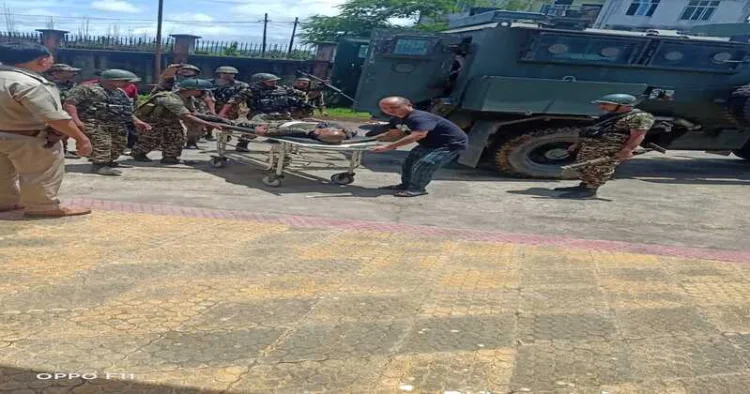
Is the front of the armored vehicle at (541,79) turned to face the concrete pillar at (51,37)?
no

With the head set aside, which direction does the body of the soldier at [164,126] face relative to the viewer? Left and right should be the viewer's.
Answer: facing to the right of the viewer

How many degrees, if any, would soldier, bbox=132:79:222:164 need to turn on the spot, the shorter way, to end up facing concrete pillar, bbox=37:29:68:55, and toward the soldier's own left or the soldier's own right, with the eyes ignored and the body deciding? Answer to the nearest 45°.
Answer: approximately 90° to the soldier's own left

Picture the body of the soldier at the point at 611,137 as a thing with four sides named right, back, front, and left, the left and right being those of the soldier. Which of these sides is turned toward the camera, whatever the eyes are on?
left

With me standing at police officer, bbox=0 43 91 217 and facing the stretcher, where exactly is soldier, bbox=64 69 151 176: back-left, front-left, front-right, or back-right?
front-left

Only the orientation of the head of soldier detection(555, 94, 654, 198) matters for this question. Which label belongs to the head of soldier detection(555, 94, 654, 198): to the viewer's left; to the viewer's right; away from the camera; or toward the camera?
to the viewer's left

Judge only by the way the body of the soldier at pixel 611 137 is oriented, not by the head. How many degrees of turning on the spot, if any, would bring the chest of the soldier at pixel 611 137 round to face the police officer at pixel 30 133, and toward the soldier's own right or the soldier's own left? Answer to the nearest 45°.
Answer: approximately 45° to the soldier's own left

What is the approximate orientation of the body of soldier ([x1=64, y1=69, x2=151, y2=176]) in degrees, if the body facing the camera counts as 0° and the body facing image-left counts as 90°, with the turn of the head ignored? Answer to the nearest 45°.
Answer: approximately 315°

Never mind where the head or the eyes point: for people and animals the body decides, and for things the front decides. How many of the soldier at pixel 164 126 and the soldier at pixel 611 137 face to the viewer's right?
1
